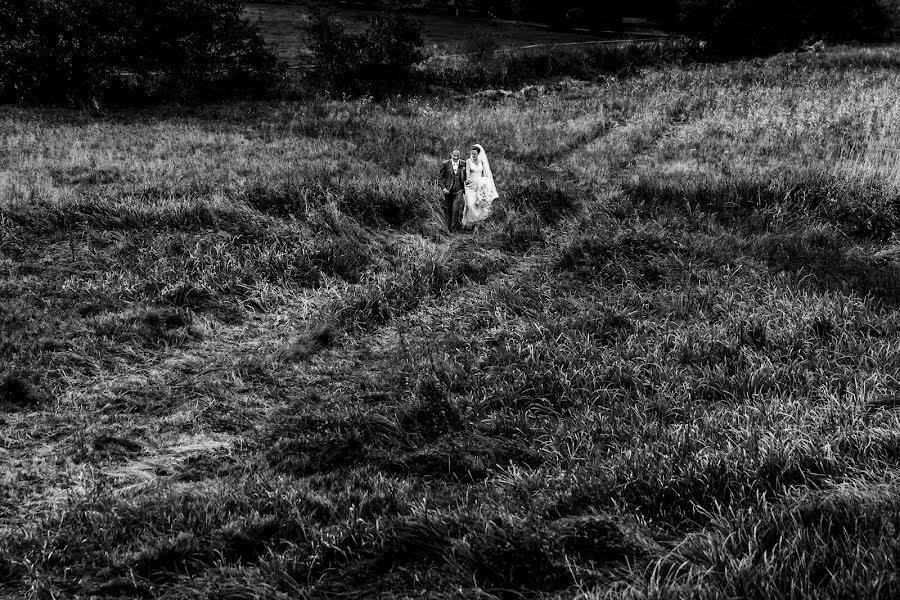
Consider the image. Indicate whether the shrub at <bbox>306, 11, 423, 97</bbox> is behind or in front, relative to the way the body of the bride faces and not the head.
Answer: behind

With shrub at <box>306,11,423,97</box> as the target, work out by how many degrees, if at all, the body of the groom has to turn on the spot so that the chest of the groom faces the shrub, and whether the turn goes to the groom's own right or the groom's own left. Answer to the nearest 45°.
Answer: approximately 180°

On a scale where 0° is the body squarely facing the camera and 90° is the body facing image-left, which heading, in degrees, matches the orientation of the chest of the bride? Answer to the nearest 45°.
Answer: approximately 0°

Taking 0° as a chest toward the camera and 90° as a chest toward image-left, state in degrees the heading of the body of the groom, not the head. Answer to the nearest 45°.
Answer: approximately 0°
